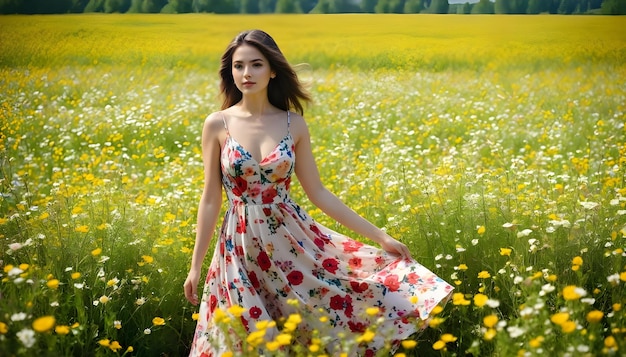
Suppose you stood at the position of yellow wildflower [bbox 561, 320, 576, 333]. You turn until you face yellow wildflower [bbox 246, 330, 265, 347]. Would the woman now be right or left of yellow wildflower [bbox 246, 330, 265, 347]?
right

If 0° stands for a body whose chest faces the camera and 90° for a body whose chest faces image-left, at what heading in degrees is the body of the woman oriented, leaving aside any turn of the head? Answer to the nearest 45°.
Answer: approximately 0°

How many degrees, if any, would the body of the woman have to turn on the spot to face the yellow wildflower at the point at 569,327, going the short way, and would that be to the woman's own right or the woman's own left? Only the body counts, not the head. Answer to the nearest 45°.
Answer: approximately 45° to the woman's own left

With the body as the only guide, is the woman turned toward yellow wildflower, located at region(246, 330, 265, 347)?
yes
